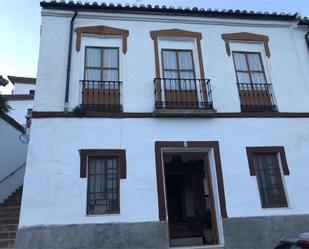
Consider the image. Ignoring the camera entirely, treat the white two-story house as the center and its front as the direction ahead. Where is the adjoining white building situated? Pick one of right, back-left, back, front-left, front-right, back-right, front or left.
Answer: back-right

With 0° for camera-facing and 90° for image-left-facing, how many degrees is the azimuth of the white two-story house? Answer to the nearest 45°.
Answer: approximately 0°
